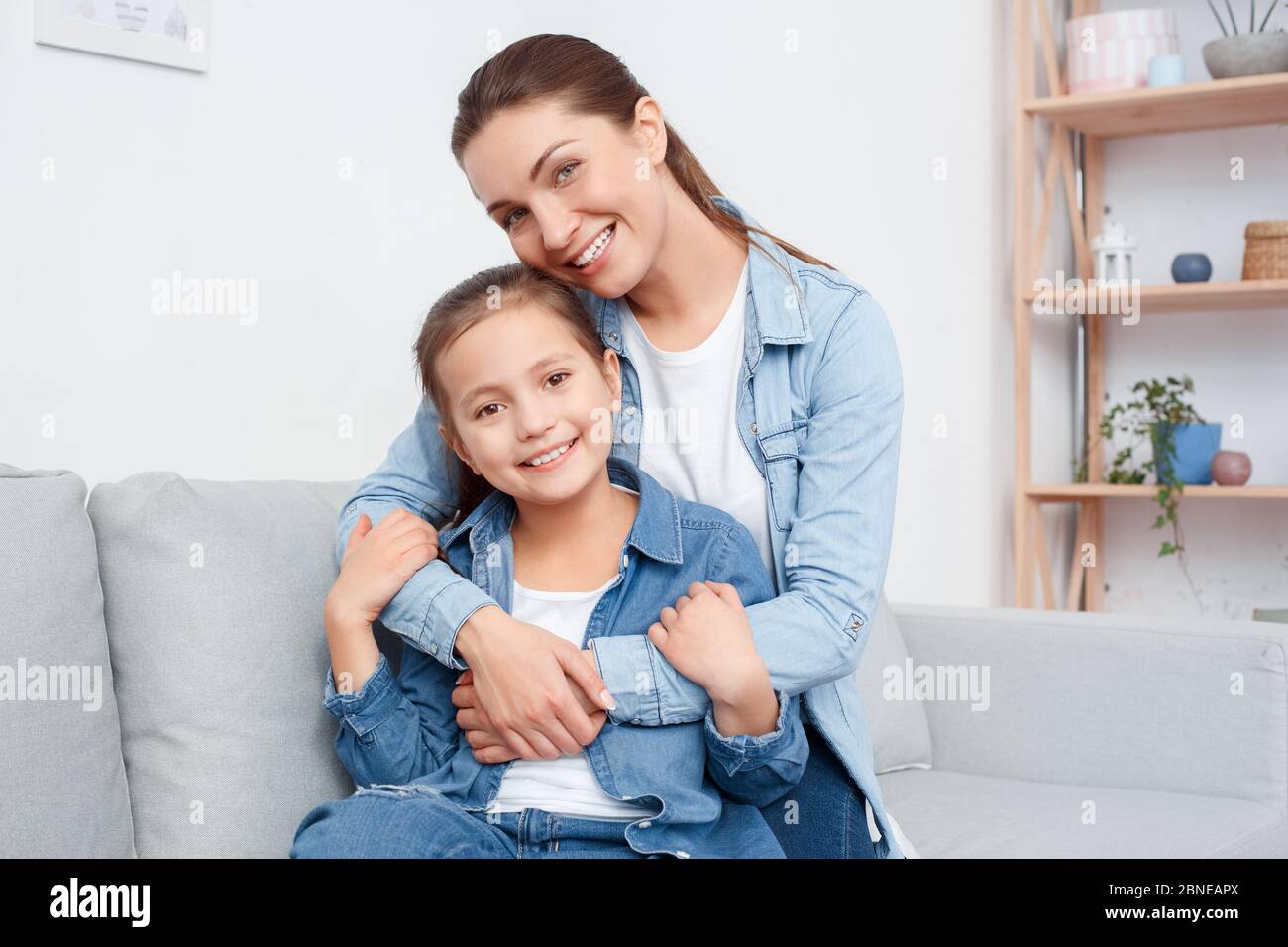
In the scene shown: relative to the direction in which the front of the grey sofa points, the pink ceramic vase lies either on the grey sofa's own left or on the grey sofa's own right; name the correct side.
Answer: on the grey sofa's own left

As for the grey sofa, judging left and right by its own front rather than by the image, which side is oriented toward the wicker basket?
left

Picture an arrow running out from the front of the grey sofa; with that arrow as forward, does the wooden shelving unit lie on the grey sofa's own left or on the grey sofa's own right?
on the grey sofa's own left

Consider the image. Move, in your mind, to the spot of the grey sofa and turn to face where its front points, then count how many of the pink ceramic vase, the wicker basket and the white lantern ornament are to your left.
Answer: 3

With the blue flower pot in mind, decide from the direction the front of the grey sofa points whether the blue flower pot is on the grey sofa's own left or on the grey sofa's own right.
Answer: on the grey sofa's own left

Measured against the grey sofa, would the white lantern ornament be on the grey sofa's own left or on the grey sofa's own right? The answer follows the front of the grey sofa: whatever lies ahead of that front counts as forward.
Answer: on the grey sofa's own left

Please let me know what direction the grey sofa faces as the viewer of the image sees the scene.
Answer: facing the viewer and to the right of the viewer

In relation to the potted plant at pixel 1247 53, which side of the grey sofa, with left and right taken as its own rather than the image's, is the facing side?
left

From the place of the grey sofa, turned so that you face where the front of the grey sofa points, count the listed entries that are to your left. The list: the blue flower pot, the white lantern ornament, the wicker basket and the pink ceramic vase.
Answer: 4

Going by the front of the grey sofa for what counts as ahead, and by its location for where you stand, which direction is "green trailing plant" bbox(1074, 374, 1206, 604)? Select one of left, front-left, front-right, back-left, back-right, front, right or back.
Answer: left
